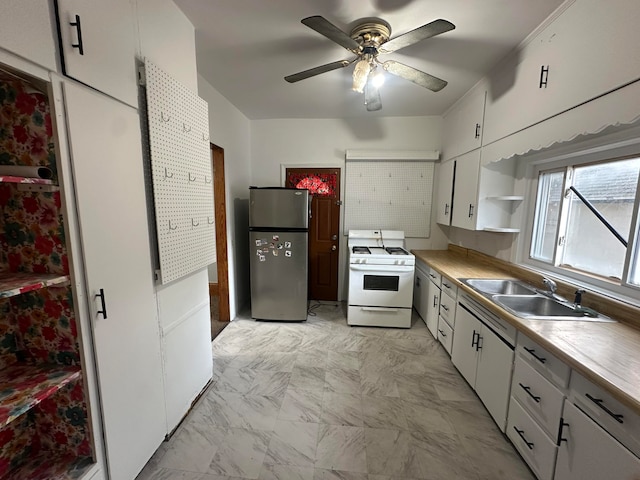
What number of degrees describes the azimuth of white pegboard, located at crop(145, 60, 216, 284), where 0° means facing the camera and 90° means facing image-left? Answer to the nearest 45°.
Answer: approximately 315°

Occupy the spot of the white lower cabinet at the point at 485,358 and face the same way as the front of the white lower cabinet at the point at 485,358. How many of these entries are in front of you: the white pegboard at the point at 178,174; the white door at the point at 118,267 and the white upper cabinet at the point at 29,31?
3

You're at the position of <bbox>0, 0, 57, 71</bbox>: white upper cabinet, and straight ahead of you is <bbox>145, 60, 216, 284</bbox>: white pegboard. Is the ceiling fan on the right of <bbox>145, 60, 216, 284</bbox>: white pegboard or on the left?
right

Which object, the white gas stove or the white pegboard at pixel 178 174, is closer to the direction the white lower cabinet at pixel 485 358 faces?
the white pegboard

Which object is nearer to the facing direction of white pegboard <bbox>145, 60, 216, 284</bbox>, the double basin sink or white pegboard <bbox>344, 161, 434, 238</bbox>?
the double basin sink

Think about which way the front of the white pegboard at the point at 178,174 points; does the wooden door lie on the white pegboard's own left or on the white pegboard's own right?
on the white pegboard's own left

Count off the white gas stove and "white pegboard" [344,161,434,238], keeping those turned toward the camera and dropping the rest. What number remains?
2

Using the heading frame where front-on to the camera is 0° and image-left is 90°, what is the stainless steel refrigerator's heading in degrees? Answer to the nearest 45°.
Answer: approximately 0°
